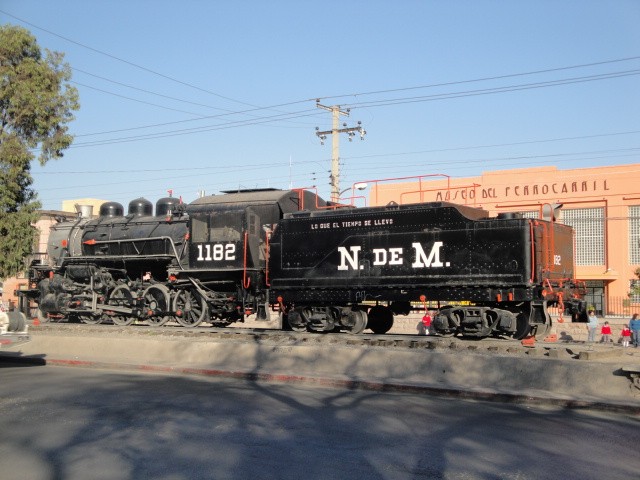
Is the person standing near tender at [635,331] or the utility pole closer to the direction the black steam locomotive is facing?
the utility pole

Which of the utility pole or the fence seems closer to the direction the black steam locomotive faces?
the utility pole

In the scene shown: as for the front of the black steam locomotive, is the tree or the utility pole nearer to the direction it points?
the tree

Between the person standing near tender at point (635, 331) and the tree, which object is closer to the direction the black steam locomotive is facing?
the tree

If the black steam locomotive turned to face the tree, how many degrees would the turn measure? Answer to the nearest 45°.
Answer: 0° — it already faces it

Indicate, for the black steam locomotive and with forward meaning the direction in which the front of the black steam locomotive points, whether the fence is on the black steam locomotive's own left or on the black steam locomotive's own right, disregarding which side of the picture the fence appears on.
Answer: on the black steam locomotive's own right

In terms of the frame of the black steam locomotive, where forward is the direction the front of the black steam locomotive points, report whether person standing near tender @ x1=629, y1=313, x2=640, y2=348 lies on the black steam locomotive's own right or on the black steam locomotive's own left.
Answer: on the black steam locomotive's own right

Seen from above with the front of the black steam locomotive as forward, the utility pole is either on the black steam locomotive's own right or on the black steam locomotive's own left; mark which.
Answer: on the black steam locomotive's own right

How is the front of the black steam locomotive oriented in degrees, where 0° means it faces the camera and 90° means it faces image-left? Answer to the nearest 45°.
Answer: approximately 135°
